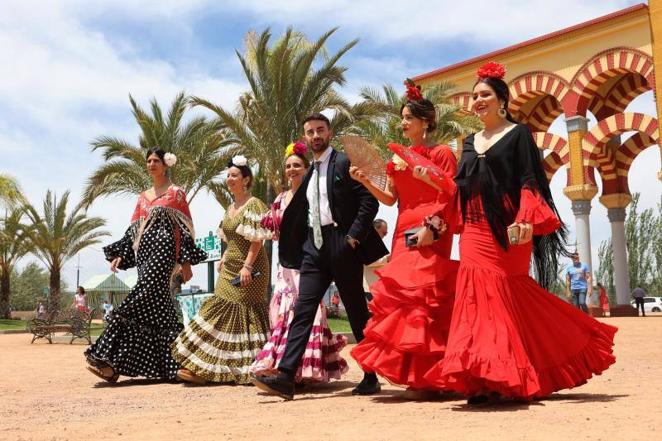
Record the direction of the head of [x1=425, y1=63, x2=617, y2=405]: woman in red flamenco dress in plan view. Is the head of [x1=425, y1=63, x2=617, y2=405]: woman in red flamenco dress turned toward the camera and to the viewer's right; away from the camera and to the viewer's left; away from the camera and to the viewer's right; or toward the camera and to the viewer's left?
toward the camera and to the viewer's left

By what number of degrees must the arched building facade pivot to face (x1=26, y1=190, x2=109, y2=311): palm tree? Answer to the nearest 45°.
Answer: approximately 45° to its right

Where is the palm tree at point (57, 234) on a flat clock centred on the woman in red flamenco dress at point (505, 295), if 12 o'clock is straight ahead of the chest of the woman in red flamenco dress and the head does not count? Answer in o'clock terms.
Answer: The palm tree is roughly at 3 o'clock from the woman in red flamenco dress.

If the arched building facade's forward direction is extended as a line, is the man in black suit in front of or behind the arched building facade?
in front

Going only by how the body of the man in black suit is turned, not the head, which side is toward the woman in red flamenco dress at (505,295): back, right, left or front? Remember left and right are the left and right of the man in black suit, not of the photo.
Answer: left

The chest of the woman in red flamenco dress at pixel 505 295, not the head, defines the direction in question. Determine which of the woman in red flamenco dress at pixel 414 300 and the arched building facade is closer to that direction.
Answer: the woman in red flamenco dress

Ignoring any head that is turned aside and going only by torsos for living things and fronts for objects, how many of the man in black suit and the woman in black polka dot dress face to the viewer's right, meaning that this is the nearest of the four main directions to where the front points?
0

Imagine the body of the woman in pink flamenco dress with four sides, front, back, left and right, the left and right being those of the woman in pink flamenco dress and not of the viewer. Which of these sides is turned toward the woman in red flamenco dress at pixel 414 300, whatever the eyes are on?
left

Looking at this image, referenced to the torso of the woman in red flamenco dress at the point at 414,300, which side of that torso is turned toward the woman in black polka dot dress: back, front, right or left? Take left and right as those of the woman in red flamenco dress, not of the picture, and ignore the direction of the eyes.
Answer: right

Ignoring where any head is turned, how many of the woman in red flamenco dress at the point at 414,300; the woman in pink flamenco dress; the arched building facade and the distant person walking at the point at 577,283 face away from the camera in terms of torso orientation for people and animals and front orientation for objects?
0

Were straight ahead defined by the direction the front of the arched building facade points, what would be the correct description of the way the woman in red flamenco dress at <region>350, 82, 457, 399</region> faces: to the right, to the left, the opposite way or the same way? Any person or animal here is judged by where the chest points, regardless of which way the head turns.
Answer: the same way

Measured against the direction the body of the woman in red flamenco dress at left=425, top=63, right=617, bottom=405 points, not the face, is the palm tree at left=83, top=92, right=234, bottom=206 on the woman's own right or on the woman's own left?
on the woman's own right

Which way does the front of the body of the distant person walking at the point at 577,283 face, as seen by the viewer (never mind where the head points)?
toward the camera

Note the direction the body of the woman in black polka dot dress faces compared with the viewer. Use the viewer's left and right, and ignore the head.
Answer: facing the viewer and to the left of the viewer
